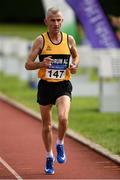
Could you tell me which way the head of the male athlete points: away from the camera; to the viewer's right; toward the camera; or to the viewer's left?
toward the camera

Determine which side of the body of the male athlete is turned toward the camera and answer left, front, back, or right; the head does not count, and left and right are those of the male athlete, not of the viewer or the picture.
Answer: front

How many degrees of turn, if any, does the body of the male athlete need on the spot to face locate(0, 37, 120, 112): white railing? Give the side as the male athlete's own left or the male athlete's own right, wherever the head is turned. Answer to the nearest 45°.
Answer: approximately 180°
